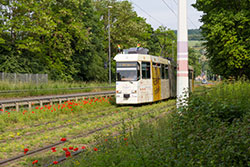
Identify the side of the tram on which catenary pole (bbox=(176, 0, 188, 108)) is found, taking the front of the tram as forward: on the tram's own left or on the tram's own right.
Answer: on the tram's own left

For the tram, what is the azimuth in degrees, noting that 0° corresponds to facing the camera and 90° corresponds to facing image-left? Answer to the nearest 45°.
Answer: approximately 45°

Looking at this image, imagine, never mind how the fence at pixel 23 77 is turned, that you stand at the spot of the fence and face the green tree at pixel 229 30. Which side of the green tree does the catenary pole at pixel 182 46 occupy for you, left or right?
right

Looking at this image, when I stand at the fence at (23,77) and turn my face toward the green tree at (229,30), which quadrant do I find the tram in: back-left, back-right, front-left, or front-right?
front-right

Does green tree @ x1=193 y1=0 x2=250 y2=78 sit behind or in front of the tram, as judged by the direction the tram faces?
behind

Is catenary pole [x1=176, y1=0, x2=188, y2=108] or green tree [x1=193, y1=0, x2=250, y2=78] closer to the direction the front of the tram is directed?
the catenary pole

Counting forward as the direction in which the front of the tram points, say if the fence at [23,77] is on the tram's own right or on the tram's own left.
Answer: on the tram's own right

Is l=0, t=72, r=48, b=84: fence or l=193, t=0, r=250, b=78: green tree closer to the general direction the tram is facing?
the fence
